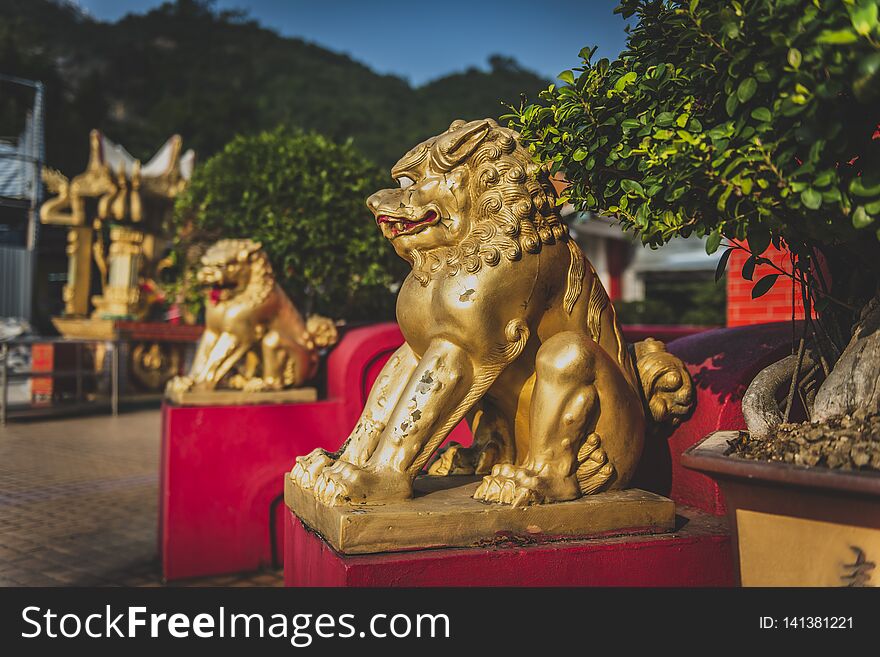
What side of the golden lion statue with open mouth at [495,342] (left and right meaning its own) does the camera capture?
left

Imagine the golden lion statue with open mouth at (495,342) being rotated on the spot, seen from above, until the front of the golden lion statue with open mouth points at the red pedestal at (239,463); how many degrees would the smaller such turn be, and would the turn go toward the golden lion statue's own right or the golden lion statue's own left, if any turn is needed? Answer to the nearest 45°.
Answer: approximately 45° to the golden lion statue's own right

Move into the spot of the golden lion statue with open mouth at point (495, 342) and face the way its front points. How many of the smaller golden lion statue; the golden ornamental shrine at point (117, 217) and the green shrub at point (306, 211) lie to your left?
0

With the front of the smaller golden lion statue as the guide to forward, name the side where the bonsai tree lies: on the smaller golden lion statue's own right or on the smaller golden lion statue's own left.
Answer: on the smaller golden lion statue's own left

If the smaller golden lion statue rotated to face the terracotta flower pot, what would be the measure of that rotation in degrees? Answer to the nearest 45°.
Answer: approximately 90° to its left

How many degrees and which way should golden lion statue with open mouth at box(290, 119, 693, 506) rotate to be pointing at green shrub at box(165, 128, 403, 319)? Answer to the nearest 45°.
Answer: approximately 90° to its right

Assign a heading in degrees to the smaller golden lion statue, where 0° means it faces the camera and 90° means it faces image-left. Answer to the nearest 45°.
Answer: approximately 90°

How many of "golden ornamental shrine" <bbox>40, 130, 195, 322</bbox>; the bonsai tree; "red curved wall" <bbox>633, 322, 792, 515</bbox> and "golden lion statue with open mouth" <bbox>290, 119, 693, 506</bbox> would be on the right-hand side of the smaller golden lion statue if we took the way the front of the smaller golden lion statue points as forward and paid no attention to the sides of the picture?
1

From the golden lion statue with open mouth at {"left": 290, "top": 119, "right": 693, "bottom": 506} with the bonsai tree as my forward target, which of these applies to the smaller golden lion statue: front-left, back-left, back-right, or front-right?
back-left

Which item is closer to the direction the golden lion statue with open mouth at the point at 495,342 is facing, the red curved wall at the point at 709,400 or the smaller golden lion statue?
the smaller golden lion statue

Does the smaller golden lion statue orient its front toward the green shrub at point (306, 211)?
no

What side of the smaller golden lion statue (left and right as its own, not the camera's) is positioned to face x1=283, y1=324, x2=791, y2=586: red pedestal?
left

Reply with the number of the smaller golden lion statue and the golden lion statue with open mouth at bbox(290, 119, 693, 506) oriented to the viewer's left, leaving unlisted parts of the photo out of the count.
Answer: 2

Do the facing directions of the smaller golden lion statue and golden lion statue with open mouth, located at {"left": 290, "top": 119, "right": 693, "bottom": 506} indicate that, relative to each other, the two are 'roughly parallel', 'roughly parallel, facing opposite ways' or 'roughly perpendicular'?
roughly parallel

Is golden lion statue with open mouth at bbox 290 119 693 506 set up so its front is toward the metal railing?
no
